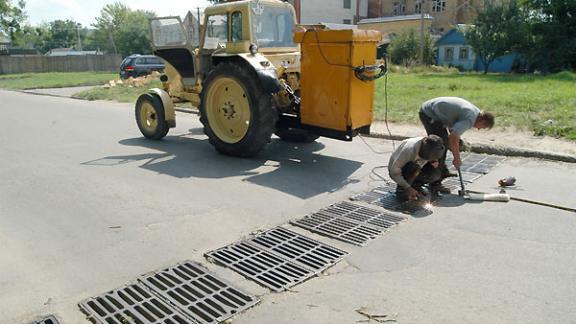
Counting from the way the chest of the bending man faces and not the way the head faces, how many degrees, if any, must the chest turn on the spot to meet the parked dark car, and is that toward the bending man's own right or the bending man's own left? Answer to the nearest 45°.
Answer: approximately 135° to the bending man's own left

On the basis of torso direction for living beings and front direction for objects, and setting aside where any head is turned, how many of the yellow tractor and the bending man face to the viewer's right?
1

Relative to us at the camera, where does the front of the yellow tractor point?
facing away from the viewer and to the left of the viewer

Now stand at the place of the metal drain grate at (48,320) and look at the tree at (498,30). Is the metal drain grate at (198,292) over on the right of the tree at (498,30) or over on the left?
right

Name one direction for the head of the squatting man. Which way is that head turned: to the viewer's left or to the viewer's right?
to the viewer's right

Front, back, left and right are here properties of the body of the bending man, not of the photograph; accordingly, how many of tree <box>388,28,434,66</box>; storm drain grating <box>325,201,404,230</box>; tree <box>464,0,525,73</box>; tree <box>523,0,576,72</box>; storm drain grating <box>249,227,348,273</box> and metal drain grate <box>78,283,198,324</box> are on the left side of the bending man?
3

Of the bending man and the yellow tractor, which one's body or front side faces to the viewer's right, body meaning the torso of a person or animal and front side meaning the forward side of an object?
the bending man

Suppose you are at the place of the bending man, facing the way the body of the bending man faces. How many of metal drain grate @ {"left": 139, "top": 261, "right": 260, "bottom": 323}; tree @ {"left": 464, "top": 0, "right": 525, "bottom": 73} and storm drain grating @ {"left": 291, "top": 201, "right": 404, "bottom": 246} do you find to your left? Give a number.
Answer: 1

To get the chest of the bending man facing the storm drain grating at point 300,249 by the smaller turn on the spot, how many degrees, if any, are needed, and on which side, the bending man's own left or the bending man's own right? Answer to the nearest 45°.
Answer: approximately 135° to the bending man's own right

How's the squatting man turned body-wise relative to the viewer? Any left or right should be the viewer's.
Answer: facing the viewer and to the right of the viewer

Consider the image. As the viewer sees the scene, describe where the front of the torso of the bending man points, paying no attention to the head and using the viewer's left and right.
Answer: facing to the right of the viewer
